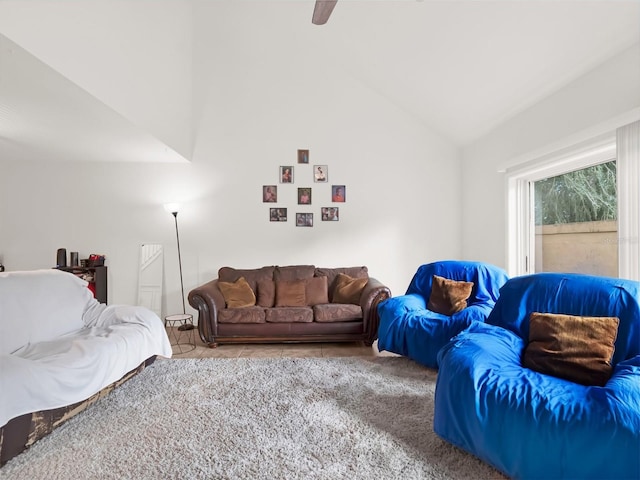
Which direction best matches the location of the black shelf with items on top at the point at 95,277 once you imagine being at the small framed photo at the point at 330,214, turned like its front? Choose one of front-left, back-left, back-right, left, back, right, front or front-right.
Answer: right

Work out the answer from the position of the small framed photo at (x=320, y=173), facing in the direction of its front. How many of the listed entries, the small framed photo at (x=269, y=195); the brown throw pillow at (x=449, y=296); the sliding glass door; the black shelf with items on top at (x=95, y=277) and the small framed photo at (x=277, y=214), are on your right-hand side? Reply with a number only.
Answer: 3

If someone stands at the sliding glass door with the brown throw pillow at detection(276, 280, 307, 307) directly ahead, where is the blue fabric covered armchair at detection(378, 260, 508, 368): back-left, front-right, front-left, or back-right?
front-left

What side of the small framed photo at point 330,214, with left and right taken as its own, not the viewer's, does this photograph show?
front

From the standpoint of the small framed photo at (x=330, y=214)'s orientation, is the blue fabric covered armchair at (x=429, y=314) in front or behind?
in front

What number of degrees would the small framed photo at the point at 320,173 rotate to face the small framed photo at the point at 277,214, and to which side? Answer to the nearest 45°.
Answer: approximately 90° to its right

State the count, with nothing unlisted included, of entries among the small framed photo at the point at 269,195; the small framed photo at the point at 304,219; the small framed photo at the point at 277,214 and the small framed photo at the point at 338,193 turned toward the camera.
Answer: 4

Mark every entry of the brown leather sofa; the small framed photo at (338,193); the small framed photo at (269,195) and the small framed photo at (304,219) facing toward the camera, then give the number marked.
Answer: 4

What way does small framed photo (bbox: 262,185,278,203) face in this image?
toward the camera

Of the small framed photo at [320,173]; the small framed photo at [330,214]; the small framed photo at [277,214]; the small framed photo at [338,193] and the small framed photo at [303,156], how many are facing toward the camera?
5

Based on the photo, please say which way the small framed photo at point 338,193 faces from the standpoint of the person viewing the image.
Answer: facing the viewer
